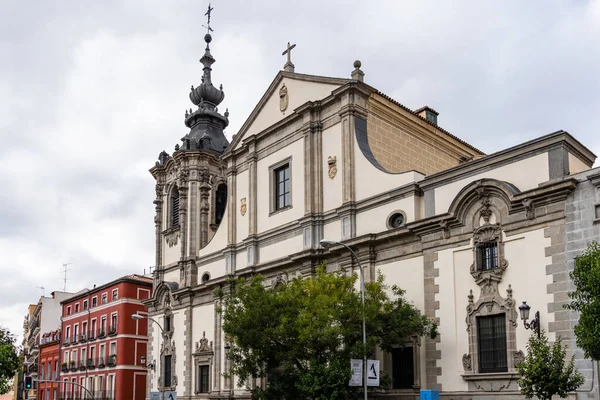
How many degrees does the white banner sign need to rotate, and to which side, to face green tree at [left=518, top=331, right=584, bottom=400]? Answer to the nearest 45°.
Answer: approximately 45° to its left

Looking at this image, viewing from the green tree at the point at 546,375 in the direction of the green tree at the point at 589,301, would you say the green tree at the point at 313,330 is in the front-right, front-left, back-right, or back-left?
back-right

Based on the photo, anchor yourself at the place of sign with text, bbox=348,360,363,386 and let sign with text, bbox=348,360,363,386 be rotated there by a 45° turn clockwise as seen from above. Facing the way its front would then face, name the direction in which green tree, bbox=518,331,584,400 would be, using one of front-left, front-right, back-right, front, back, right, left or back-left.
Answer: left

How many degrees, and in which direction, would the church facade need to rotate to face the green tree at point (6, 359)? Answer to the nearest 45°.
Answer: approximately 90° to its right

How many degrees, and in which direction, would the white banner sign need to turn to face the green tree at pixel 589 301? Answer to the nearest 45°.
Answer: approximately 45° to its left

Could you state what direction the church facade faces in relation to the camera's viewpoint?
facing the viewer and to the left of the viewer

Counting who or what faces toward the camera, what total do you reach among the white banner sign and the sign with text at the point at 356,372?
2

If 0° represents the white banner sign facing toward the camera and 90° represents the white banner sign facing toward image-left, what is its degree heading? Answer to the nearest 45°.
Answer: approximately 0°

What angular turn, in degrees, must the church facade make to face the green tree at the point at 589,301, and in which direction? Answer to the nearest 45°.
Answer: approximately 45° to its left

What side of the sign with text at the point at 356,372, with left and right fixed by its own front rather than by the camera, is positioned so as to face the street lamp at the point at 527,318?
left
